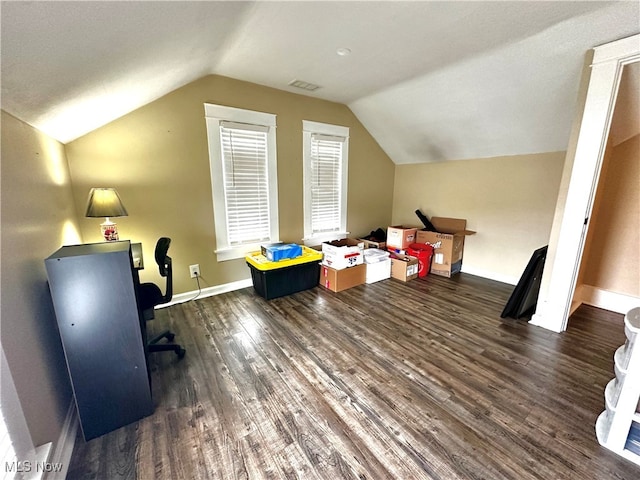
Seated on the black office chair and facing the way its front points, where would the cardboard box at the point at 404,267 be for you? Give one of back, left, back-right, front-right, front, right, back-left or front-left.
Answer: back

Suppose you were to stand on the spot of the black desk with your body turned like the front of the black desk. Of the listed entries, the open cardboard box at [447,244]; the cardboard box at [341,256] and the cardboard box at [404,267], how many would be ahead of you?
3

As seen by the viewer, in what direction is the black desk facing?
to the viewer's right

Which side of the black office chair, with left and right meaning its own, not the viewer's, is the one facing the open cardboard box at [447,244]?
back

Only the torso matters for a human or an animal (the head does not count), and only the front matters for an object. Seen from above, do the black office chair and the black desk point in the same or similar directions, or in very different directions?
very different directions

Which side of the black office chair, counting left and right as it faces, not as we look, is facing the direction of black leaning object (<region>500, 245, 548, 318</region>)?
back

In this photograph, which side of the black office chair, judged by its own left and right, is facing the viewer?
left

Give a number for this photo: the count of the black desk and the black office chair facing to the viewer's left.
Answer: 1

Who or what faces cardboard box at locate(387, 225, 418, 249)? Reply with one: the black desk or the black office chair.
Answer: the black desk
